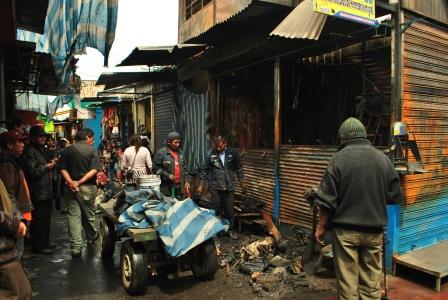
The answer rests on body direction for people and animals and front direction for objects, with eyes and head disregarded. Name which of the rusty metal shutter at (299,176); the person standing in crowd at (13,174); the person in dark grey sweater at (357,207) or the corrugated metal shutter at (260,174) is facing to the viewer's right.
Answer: the person standing in crowd

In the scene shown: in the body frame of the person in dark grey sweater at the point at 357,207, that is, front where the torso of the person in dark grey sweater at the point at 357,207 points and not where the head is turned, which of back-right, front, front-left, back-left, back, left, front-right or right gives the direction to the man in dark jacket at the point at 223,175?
front-left

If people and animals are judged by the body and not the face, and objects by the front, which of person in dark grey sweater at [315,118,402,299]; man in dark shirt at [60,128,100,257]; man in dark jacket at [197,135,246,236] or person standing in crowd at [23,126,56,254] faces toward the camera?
man in dark jacket at [197,135,246,236]

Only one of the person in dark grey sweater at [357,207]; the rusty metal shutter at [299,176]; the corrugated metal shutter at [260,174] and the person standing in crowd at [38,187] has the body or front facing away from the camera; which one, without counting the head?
the person in dark grey sweater

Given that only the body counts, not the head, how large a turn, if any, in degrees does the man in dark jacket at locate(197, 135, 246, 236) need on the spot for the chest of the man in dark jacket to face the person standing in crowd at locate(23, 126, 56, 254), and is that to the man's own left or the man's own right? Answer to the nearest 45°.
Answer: approximately 90° to the man's own right

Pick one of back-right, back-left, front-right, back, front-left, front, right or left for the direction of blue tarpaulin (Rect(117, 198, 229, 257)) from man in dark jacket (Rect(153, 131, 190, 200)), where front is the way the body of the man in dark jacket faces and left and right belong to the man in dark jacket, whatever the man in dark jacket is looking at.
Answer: front-right

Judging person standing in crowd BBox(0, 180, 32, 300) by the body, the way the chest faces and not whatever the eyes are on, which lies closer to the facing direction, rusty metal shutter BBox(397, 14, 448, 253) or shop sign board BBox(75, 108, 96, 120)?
the rusty metal shutter

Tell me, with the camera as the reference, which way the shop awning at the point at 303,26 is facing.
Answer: facing the viewer and to the left of the viewer

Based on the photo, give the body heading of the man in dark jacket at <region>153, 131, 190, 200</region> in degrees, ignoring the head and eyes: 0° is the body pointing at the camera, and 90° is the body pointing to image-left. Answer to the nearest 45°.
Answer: approximately 315°

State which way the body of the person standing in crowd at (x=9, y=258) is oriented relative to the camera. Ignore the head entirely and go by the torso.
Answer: to the viewer's right
